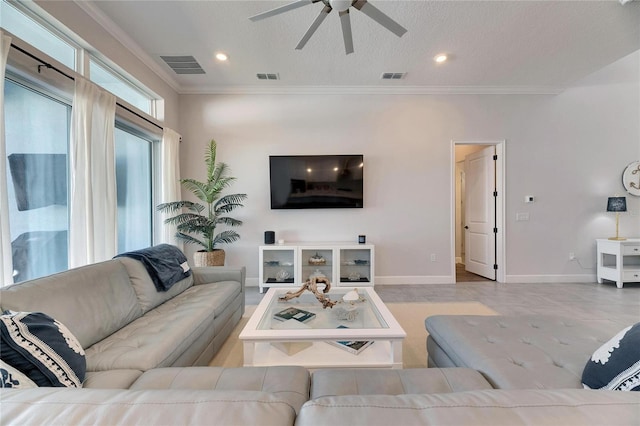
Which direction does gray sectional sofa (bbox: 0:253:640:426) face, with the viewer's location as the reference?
facing away from the viewer

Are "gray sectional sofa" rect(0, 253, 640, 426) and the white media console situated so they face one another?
yes

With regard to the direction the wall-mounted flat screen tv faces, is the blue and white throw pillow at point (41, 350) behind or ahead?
ahead

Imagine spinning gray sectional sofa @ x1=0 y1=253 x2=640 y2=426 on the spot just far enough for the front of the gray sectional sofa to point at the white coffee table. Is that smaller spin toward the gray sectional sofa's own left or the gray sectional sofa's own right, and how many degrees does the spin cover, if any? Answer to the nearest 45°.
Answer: approximately 45° to the gray sectional sofa's own right

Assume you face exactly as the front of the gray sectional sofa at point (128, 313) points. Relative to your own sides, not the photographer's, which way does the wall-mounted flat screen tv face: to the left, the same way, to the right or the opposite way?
to the right

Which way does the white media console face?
toward the camera

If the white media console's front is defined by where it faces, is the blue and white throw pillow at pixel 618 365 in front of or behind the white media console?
in front

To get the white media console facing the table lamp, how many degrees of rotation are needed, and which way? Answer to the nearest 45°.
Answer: approximately 90° to its left

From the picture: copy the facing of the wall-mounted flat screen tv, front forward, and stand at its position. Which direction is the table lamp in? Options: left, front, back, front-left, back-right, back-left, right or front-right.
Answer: left

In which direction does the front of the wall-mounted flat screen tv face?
toward the camera

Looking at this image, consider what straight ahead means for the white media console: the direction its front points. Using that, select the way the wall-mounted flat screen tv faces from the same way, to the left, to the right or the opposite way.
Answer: the same way

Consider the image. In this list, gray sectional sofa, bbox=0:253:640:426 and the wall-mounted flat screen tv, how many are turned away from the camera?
1

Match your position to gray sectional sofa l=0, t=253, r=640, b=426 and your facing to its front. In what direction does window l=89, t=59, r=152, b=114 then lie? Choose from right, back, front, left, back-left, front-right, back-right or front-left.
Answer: front-left

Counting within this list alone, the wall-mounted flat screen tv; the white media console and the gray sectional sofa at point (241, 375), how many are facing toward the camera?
2

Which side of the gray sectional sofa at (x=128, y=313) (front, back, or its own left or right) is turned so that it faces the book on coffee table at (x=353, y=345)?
front

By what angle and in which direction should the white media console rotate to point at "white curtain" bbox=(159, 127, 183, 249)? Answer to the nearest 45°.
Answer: approximately 90° to its right

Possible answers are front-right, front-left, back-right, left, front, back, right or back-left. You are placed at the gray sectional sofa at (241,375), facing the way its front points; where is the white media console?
front

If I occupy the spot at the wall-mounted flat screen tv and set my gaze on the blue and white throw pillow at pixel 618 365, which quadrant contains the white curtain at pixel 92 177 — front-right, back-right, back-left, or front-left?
front-right
